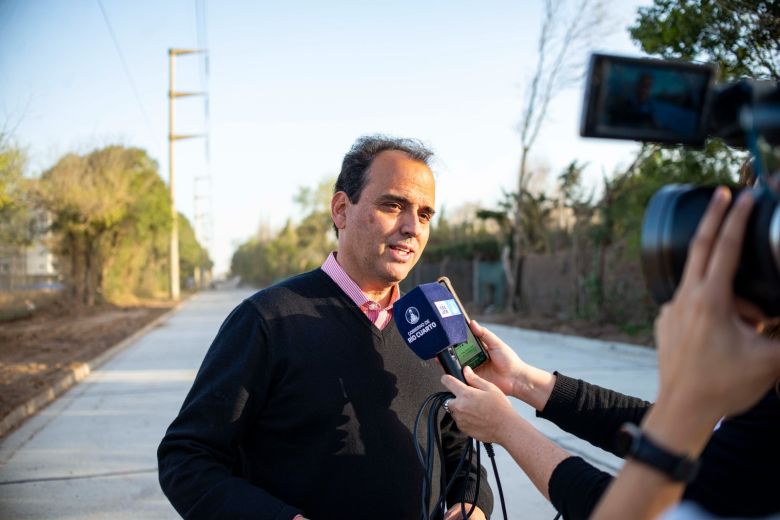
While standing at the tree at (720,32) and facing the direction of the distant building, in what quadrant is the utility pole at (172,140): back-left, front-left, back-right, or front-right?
front-right

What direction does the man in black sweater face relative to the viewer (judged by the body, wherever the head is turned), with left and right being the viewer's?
facing the viewer and to the right of the viewer

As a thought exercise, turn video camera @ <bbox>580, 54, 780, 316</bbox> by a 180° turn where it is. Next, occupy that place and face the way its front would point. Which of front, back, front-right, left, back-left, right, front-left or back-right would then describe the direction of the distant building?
back

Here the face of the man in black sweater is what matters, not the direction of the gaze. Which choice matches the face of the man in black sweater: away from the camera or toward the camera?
toward the camera

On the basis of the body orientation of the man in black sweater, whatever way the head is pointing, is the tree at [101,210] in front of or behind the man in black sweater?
behind

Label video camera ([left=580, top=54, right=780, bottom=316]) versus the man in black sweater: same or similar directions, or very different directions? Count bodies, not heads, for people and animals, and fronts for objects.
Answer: very different directions

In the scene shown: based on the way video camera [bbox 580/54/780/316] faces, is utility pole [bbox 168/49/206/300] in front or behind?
in front

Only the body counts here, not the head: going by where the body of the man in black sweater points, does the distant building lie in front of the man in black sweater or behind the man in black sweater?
behind

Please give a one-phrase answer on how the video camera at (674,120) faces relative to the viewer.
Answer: facing away from the viewer and to the left of the viewer
